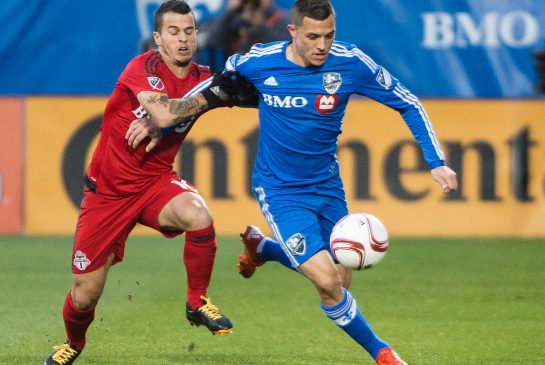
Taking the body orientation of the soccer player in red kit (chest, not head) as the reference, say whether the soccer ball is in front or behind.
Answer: in front

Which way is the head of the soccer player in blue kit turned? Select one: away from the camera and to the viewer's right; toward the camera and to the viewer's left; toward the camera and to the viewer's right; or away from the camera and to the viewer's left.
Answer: toward the camera and to the viewer's right

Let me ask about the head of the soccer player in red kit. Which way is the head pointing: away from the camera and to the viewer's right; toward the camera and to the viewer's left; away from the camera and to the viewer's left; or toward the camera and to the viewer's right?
toward the camera and to the viewer's right

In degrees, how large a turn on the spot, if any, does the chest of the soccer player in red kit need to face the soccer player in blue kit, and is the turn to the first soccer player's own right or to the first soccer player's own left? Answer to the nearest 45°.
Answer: approximately 45° to the first soccer player's own left

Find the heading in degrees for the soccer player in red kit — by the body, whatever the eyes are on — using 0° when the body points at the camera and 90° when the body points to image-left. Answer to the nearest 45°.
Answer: approximately 315°
